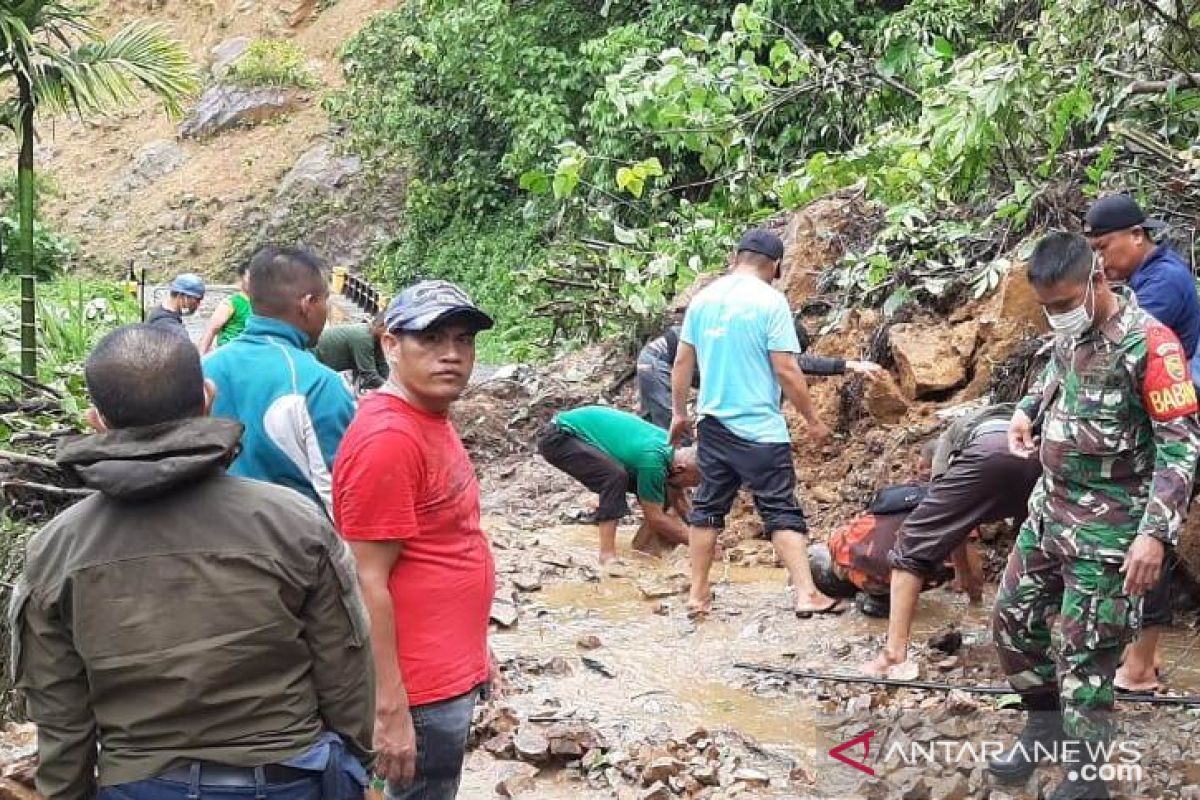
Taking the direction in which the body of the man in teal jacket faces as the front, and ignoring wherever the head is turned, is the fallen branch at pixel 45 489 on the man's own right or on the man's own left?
on the man's own left

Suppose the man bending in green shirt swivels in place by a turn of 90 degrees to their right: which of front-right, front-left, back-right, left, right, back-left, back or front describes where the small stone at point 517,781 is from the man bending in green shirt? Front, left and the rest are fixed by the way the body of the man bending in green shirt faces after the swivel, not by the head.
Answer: front

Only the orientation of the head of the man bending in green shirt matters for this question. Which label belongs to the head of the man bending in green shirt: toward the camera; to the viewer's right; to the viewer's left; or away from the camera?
to the viewer's right

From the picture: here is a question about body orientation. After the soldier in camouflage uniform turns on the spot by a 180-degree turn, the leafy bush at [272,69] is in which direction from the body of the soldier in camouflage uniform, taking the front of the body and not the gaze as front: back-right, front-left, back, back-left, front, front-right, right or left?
left

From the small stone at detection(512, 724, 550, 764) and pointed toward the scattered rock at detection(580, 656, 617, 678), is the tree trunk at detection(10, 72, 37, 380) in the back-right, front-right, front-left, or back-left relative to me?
front-left

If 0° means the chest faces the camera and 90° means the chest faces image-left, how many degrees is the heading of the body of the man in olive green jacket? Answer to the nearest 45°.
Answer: approximately 180°

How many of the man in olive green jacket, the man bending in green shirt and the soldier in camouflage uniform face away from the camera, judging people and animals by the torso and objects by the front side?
1

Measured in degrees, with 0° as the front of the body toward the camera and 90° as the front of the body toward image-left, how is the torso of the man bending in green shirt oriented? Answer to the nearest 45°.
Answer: approximately 270°

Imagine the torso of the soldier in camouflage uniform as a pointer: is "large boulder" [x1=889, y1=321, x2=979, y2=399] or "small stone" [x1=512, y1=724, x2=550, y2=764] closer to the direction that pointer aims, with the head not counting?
the small stone

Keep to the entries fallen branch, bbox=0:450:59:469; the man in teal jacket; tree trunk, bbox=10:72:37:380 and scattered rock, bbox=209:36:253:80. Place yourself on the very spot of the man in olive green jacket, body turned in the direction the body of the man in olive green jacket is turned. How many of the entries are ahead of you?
4

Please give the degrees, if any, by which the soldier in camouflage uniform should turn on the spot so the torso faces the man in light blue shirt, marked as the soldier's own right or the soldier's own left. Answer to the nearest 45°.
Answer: approximately 90° to the soldier's own right

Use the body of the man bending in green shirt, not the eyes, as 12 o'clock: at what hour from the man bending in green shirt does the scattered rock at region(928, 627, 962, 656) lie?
The scattered rock is roughly at 2 o'clock from the man bending in green shirt.

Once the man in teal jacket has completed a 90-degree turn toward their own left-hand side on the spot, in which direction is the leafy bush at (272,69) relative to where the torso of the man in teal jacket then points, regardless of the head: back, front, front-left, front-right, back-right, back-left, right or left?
front-right

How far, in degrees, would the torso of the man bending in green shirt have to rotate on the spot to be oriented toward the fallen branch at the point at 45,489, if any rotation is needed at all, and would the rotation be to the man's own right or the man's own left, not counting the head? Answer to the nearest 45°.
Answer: approximately 180°

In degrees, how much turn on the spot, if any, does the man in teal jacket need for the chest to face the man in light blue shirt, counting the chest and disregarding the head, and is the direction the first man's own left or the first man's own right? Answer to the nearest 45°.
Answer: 0° — they already face them

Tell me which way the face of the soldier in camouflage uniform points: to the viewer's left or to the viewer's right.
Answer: to the viewer's left

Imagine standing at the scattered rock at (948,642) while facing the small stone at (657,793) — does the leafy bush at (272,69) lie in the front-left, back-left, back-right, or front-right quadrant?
back-right
